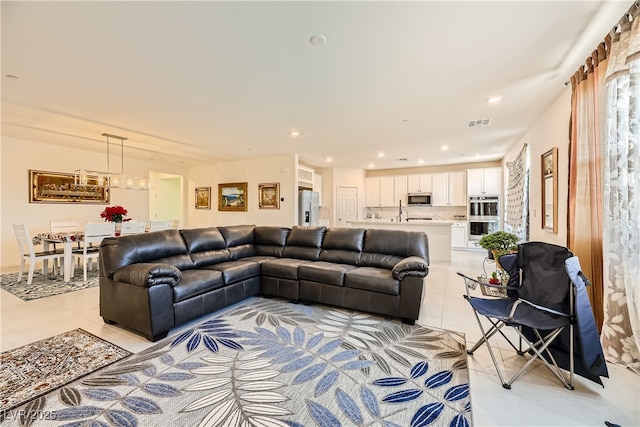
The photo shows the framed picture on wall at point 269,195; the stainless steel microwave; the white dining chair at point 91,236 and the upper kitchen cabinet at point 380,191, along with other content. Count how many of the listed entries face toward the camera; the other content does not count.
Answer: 3

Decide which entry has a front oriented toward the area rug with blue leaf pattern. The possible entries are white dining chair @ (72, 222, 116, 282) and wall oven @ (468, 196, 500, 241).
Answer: the wall oven

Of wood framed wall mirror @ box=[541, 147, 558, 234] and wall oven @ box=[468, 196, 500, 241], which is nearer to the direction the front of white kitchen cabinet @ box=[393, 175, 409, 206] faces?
the wood framed wall mirror

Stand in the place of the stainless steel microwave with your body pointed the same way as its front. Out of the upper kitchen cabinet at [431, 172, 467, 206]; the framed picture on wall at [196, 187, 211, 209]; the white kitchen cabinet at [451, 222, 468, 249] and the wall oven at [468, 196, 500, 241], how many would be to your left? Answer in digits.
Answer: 3

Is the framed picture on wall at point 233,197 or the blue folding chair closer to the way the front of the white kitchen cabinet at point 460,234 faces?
the blue folding chair

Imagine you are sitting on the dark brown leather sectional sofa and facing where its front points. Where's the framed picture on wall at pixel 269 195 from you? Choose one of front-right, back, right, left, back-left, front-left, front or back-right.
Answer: back

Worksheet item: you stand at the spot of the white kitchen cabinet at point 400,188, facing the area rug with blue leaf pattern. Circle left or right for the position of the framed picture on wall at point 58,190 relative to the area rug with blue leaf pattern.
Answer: right

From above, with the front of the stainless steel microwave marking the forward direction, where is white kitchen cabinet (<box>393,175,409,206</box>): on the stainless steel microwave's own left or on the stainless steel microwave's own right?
on the stainless steel microwave's own right

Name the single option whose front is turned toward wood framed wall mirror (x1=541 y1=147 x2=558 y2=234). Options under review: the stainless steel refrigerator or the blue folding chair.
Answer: the stainless steel refrigerator

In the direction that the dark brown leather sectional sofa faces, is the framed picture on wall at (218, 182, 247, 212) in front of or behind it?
behind

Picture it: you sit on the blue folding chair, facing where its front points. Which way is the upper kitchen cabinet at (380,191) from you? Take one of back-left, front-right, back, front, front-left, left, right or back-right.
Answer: right
